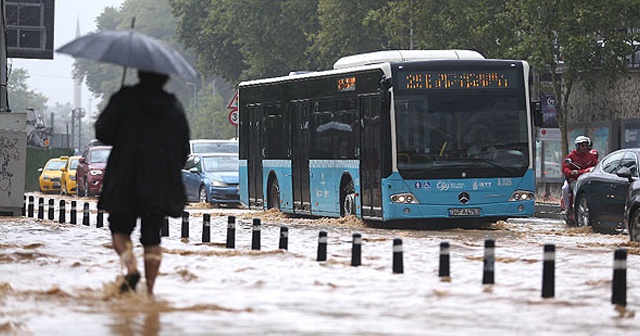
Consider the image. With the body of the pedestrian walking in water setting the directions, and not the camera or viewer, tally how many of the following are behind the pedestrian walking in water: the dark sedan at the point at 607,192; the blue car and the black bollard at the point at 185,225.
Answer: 0

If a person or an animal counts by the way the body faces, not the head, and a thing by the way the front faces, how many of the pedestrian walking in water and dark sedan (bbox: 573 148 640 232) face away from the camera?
1

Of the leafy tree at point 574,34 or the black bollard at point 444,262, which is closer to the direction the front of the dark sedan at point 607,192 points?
the black bollard

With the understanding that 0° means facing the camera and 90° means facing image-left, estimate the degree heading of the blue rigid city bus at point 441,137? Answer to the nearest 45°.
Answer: approximately 315°

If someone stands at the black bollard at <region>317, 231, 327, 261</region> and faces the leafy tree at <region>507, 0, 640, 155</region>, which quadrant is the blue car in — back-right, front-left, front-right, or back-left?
front-left

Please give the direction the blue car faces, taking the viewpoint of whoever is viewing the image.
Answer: facing the viewer and to the right of the viewer

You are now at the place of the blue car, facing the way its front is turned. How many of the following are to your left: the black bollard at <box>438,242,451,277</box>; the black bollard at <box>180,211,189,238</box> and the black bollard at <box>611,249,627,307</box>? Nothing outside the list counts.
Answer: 0

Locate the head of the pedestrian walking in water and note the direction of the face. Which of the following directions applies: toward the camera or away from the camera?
away from the camera

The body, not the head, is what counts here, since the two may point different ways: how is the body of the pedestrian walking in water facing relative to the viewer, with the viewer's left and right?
facing away from the viewer

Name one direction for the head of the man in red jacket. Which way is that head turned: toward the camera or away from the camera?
toward the camera

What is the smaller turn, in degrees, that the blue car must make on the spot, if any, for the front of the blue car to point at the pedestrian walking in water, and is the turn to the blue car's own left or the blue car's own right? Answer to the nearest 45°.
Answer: approximately 45° to the blue car's own right

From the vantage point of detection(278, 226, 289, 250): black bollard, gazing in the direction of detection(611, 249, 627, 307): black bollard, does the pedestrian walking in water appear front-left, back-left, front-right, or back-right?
front-right

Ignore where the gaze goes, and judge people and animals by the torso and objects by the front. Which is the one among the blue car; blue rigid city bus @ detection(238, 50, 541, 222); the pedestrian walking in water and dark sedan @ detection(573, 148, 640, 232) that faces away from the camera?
the pedestrian walking in water

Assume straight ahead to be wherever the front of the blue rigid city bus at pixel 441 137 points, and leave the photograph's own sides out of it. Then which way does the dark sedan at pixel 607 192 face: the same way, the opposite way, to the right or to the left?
the same way
